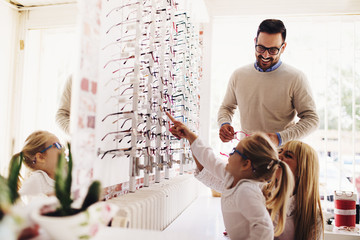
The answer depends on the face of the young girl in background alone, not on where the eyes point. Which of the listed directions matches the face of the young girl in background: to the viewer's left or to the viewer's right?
to the viewer's right

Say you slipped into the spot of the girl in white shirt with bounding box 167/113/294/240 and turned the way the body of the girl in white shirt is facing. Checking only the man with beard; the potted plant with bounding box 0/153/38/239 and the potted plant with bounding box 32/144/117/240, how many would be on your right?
1

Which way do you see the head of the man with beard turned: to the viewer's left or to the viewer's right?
to the viewer's left

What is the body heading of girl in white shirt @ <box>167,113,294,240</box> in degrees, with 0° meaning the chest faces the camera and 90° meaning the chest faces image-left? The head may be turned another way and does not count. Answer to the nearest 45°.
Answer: approximately 90°

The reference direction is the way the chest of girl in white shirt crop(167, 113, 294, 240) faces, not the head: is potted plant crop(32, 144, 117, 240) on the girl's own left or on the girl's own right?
on the girl's own left
